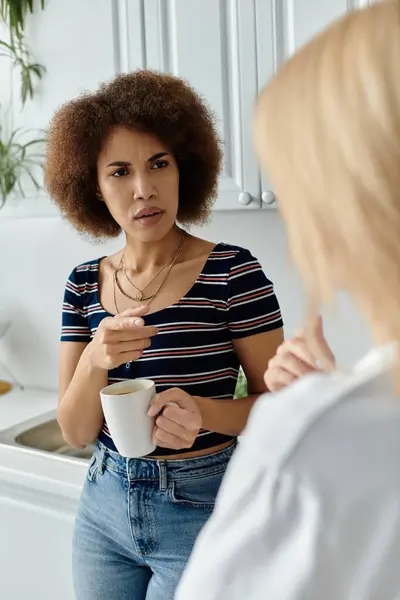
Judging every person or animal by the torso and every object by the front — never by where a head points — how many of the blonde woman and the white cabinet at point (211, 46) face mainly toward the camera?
1

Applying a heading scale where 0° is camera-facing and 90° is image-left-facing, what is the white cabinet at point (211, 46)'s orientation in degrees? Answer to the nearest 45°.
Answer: approximately 0°

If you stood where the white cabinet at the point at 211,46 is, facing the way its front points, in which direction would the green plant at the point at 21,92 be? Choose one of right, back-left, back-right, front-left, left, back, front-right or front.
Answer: back-right

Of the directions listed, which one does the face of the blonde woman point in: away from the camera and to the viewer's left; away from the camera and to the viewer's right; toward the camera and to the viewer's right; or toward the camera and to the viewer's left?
away from the camera and to the viewer's left

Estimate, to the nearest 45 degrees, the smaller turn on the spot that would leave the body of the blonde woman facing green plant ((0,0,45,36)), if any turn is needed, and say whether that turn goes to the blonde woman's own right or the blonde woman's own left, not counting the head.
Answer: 0° — they already face it

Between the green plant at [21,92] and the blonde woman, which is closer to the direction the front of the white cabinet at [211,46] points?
the blonde woman

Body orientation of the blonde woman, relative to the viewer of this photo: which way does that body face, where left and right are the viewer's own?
facing away from the viewer and to the left of the viewer

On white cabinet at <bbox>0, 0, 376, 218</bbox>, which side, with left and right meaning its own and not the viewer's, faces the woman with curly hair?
front

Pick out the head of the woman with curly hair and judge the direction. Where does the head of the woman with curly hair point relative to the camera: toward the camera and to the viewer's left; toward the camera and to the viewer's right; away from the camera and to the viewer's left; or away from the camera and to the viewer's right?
toward the camera and to the viewer's right

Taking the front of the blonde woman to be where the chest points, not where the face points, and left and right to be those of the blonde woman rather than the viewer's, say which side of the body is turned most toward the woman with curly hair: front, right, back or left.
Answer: front

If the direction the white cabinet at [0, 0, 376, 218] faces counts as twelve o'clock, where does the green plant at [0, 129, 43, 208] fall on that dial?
The green plant is roughly at 4 o'clock from the white cabinet.
